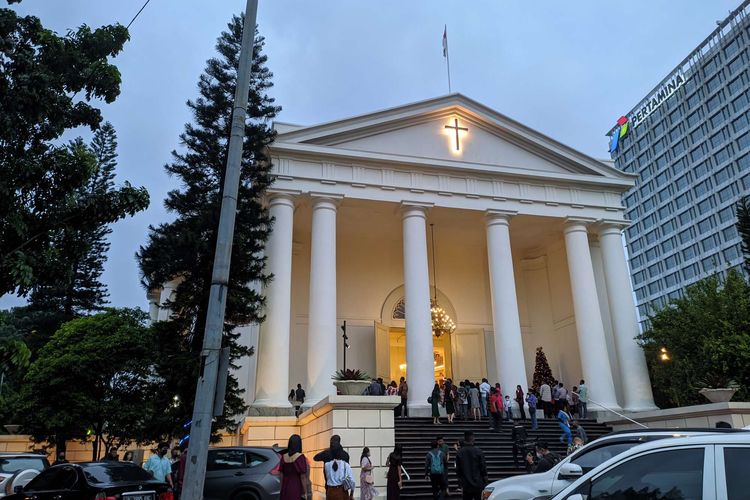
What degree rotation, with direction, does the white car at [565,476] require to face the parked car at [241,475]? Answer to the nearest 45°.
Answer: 0° — it already faces it

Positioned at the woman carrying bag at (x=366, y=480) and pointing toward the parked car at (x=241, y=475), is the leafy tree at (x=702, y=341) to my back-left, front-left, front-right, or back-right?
back-right

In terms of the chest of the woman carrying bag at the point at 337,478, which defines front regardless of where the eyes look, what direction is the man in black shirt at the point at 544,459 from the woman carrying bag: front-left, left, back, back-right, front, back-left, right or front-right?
right

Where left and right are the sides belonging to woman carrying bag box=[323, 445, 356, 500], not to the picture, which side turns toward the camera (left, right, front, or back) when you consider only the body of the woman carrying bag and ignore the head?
back

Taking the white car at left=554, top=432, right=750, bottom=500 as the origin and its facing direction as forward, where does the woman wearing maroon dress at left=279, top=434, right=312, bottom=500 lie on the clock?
The woman wearing maroon dress is roughly at 1 o'clock from the white car.

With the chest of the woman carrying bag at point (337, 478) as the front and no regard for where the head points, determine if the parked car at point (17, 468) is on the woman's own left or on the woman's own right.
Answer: on the woman's own left

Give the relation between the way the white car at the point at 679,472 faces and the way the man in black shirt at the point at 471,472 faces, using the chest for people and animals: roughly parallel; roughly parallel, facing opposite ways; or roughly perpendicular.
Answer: roughly perpendicular

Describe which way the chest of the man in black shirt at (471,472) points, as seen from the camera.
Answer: away from the camera

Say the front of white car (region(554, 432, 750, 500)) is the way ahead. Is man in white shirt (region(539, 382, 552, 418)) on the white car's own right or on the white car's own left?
on the white car's own right

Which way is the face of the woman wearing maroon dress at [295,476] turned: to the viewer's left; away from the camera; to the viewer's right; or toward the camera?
away from the camera

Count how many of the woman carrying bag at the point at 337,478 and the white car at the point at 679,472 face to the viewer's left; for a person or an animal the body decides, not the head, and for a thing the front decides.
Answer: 1

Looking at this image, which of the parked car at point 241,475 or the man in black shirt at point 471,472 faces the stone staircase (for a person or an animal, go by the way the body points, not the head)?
the man in black shirt

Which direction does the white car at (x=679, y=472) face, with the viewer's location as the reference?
facing to the left of the viewer

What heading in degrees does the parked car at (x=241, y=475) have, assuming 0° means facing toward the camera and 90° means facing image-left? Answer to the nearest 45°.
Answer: approximately 90°

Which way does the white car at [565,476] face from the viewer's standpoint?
to the viewer's left
